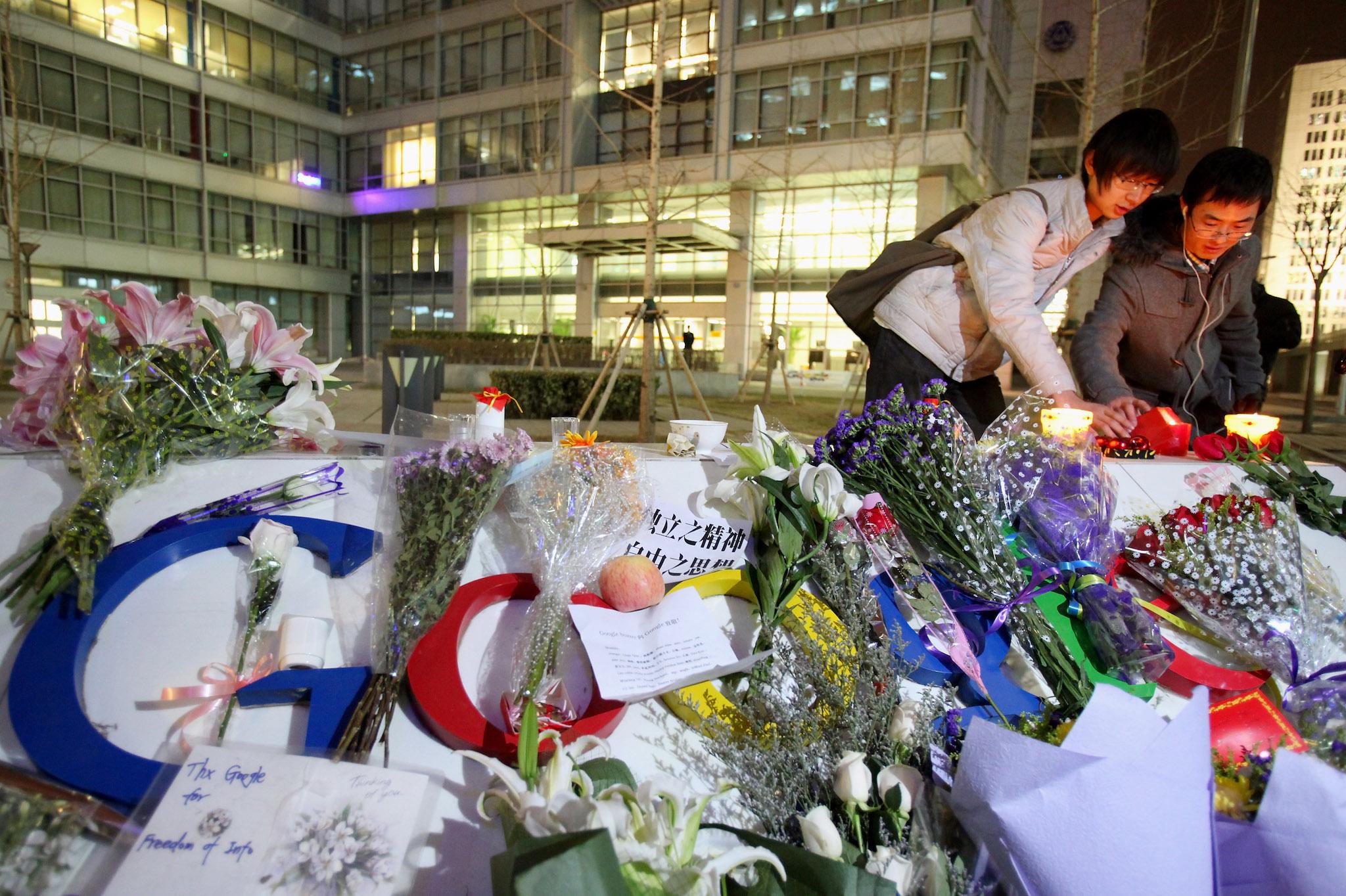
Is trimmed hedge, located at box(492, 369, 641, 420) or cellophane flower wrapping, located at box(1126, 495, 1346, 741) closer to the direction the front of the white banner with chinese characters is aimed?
the cellophane flower wrapping

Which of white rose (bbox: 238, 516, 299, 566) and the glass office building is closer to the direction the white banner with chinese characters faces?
the white rose

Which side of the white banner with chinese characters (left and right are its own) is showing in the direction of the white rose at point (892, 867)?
front

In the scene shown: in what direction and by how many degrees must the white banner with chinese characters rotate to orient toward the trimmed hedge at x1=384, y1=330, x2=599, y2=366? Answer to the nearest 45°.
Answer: approximately 180°

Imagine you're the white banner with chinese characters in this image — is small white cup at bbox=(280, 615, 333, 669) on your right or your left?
on your right

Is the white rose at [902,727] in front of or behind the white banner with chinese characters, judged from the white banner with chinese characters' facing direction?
in front

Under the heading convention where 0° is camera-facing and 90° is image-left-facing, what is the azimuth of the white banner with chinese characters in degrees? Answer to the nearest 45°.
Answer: approximately 0°

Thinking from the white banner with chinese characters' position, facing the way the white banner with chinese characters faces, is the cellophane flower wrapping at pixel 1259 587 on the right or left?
on its left

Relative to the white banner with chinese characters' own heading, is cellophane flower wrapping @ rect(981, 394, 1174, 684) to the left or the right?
on its left
